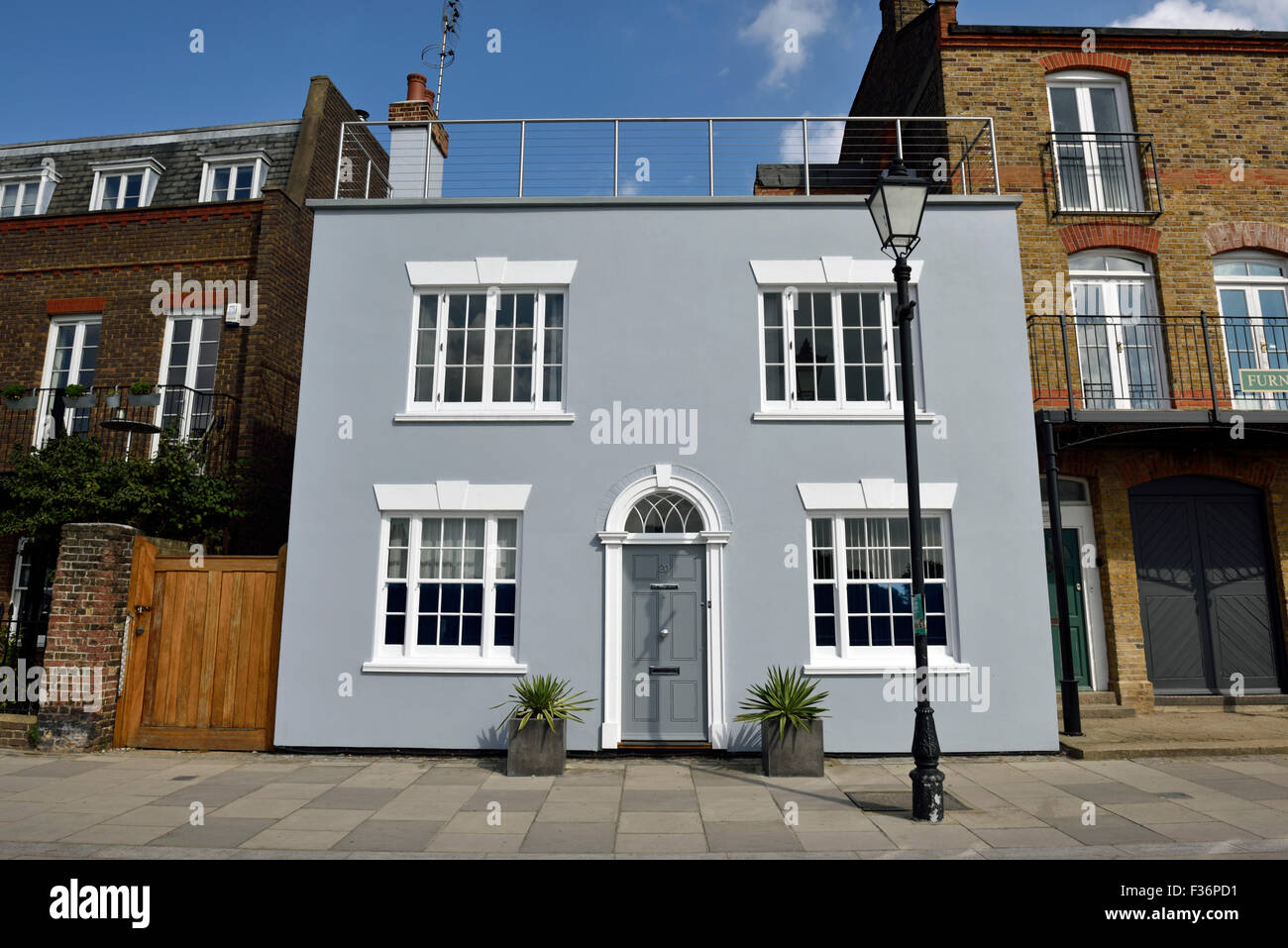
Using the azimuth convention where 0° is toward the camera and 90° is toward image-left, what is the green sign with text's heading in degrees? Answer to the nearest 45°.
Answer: approximately 0°

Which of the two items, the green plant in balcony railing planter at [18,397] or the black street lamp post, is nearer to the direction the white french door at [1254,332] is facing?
the black street lamp post

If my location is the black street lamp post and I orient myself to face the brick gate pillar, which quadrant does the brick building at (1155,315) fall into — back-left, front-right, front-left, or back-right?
back-right

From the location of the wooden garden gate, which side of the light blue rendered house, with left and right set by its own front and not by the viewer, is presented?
right

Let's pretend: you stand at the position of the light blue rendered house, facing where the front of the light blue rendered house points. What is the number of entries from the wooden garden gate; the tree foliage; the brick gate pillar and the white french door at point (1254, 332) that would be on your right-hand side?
3

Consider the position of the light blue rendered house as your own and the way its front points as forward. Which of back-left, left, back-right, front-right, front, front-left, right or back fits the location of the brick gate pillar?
right

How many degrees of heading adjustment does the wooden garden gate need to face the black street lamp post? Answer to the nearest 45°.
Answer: approximately 45° to its left

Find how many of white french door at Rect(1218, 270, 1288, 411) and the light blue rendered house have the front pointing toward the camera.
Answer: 2

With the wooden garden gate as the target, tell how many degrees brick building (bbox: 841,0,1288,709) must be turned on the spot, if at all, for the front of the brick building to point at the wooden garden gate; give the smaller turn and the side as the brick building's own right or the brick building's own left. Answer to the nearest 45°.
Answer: approximately 45° to the brick building's own right
